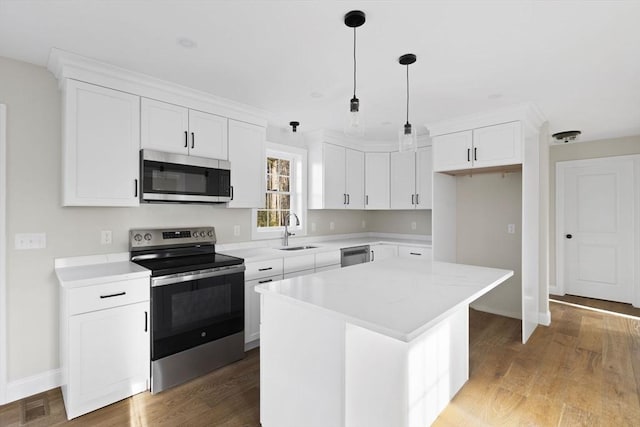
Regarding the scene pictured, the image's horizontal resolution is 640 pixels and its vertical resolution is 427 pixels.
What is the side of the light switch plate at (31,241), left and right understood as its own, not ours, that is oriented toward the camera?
front

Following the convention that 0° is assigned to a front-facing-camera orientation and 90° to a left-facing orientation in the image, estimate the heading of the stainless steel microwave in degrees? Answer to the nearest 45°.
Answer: approximately 315°

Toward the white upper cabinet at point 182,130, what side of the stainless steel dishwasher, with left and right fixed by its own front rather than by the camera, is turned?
right

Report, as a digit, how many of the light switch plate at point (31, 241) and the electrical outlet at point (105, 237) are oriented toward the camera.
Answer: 2

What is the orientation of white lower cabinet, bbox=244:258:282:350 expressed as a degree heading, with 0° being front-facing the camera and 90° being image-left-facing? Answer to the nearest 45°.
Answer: approximately 315°

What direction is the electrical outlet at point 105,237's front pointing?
toward the camera

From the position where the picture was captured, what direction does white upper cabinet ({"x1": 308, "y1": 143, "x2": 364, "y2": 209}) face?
facing the viewer and to the right of the viewer

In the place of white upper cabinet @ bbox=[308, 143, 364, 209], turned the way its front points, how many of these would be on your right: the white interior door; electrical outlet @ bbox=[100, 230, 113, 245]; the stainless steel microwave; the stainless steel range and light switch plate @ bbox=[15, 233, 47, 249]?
4

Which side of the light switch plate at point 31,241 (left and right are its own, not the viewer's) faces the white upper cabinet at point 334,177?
left

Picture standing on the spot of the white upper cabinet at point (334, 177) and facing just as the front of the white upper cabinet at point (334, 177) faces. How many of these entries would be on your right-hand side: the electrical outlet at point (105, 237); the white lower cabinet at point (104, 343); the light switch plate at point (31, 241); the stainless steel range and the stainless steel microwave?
5
